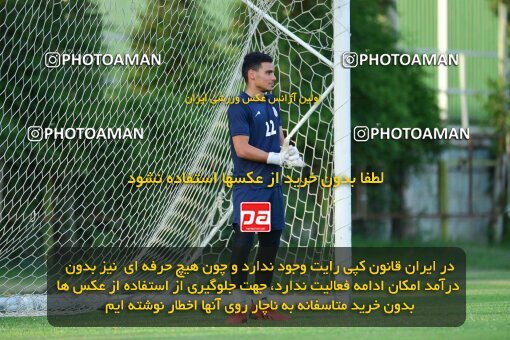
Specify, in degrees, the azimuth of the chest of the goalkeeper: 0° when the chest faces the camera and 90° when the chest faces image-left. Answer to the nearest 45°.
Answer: approximately 315°
